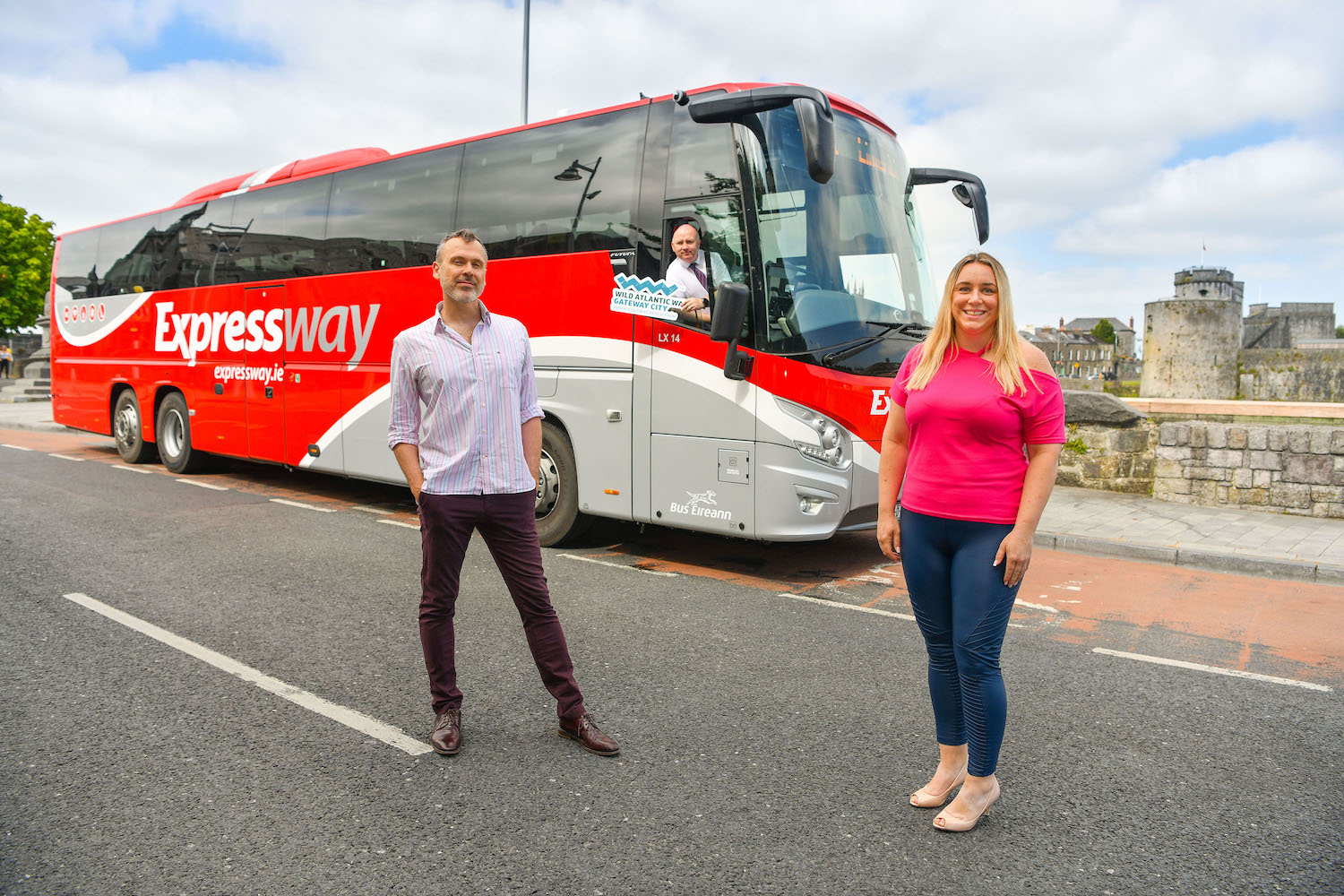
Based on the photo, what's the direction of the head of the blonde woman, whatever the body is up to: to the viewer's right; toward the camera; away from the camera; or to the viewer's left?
toward the camera

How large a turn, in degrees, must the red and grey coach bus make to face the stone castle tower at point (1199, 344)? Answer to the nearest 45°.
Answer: approximately 90° to its left

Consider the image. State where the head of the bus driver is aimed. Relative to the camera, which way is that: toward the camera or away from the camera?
toward the camera

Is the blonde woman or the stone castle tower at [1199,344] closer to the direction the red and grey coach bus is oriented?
the blonde woman

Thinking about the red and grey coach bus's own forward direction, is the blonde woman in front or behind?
in front

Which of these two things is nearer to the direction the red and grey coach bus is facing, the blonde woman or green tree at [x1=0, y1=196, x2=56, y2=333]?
the blonde woman

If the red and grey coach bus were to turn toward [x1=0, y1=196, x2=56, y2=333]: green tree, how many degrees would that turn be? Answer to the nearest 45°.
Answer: approximately 180°

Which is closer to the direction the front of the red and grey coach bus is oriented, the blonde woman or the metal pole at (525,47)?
the blonde woman

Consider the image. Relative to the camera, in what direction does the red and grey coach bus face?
facing the viewer and to the right of the viewer

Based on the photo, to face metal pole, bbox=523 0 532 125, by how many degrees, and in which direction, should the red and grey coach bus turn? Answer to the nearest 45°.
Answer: approximately 135° to its left
